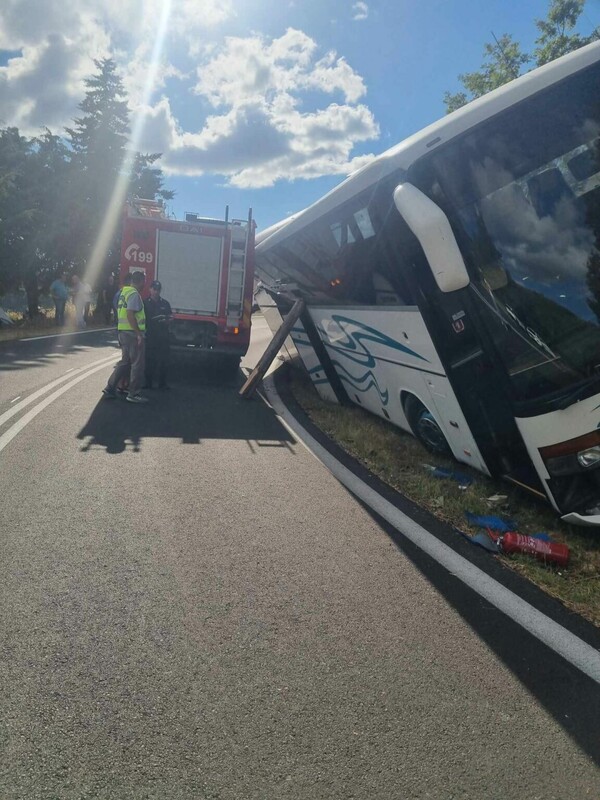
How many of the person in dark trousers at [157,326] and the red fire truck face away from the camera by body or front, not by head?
1

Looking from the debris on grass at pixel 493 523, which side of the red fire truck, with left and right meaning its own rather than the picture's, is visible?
back

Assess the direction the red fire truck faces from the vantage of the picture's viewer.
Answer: facing away from the viewer

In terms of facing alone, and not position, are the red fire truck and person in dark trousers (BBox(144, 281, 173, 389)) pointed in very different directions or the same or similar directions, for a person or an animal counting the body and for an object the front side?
very different directions

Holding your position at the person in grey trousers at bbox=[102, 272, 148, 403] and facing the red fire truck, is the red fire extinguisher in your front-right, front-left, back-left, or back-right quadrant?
back-right

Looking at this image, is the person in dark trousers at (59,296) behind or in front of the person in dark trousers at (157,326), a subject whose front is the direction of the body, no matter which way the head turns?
behind

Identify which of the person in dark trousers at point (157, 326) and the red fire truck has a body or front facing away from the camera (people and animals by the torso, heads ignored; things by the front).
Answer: the red fire truck

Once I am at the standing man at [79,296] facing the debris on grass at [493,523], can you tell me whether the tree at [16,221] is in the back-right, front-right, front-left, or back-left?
back-right

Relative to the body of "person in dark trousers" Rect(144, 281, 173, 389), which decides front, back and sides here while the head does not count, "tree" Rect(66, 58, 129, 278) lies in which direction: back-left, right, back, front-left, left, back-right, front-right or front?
back

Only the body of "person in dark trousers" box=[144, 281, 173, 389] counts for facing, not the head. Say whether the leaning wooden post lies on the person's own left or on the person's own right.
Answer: on the person's own left

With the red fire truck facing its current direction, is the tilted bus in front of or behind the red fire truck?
behind

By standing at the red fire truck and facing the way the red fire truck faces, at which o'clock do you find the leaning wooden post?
The leaning wooden post is roughly at 5 o'clock from the red fire truck.

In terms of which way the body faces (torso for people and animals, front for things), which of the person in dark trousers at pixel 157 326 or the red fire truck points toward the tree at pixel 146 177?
the red fire truck
